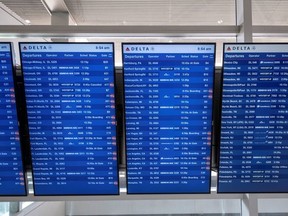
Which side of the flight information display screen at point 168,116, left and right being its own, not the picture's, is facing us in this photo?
front

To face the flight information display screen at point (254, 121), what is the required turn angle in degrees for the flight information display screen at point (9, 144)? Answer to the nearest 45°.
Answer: approximately 45° to its left

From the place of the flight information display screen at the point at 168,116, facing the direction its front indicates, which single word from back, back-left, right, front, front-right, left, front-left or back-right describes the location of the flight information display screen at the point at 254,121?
left

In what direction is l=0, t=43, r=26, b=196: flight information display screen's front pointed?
toward the camera

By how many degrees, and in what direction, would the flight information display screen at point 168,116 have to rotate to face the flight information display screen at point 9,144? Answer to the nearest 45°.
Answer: approximately 90° to its right

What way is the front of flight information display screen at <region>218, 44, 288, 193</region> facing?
toward the camera
